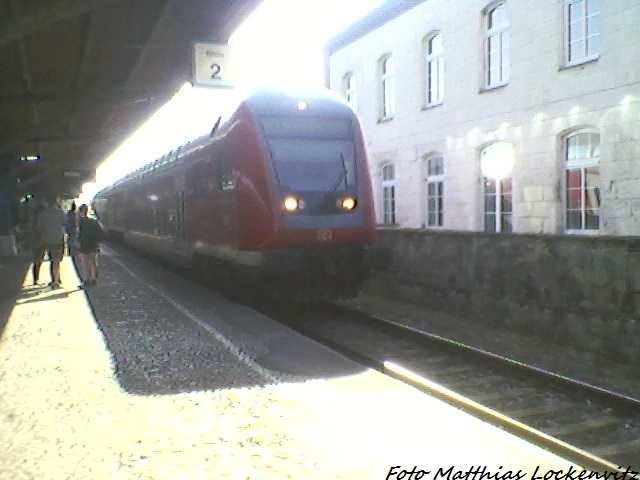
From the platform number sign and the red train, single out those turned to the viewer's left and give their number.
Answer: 0

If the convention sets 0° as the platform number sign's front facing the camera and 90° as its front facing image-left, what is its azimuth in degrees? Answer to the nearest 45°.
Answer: approximately 0°
